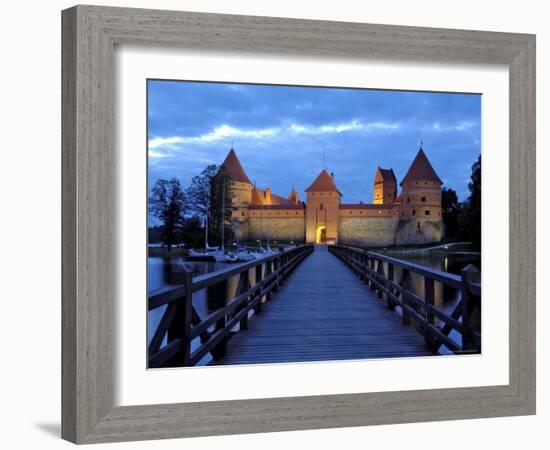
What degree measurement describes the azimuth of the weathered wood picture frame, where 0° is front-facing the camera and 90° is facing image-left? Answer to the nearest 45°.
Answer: approximately 315°
